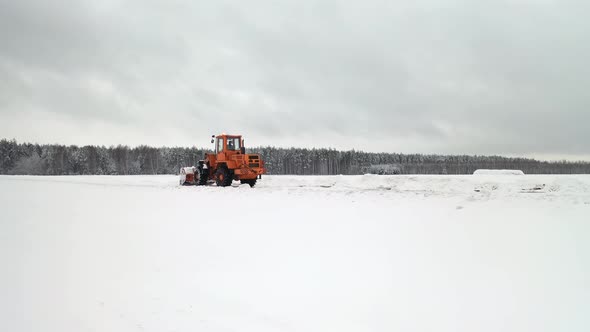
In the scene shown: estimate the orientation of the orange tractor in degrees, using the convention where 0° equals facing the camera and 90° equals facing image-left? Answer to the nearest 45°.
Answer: approximately 135°
